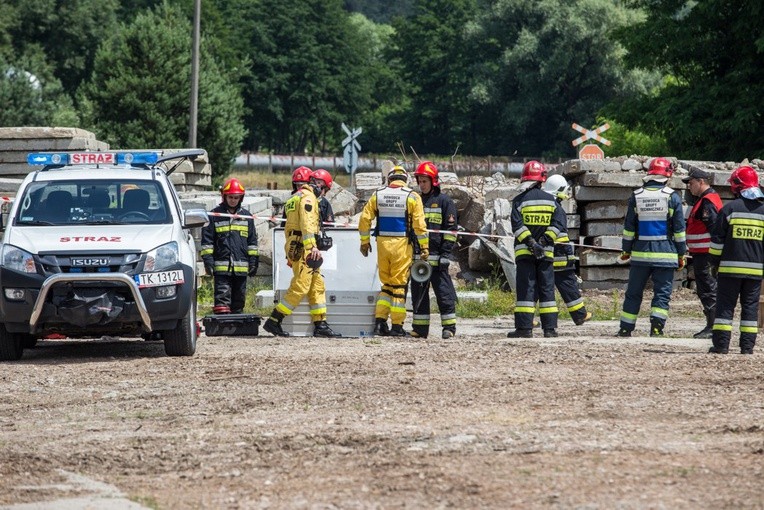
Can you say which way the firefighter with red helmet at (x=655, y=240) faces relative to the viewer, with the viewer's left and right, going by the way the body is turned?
facing away from the viewer

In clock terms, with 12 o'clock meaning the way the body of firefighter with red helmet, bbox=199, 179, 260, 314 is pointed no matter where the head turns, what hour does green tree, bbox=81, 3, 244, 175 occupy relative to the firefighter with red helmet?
The green tree is roughly at 6 o'clock from the firefighter with red helmet.

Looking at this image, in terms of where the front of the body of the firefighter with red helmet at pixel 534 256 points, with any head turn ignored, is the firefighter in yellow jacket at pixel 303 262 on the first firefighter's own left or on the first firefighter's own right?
on the first firefighter's own left

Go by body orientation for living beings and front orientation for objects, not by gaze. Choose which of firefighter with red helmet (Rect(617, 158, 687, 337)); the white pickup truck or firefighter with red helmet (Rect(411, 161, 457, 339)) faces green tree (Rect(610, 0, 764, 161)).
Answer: firefighter with red helmet (Rect(617, 158, 687, 337))

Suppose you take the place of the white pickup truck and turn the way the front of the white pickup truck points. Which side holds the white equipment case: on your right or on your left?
on your left

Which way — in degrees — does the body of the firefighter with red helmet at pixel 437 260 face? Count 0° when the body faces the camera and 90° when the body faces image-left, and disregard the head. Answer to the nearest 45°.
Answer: approximately 45°

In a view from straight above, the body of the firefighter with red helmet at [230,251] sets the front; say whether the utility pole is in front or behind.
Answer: behind

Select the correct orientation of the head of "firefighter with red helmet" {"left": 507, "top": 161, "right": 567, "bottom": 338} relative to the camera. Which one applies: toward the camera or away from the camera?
away from the camera

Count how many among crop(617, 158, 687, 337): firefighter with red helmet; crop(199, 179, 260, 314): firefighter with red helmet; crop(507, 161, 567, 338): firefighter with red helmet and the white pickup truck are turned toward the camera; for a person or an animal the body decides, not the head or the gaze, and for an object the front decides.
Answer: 2

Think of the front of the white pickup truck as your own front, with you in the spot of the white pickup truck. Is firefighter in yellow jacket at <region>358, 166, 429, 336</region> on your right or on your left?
on your left

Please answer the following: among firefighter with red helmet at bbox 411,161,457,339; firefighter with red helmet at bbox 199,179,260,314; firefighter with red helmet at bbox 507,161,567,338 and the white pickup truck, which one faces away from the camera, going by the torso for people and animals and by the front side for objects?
firefighter with red helmet at bbox 507,161,567,338

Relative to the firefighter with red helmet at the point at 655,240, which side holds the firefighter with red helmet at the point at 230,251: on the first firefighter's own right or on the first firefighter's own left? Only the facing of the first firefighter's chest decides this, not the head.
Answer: on the first firefighter's own left

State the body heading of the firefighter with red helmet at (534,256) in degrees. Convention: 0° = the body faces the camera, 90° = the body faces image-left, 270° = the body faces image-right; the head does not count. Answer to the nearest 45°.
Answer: approximately 180°

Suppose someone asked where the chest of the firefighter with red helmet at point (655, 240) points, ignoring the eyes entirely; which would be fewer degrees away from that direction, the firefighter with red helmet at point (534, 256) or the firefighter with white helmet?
the firefighter with white helmet
